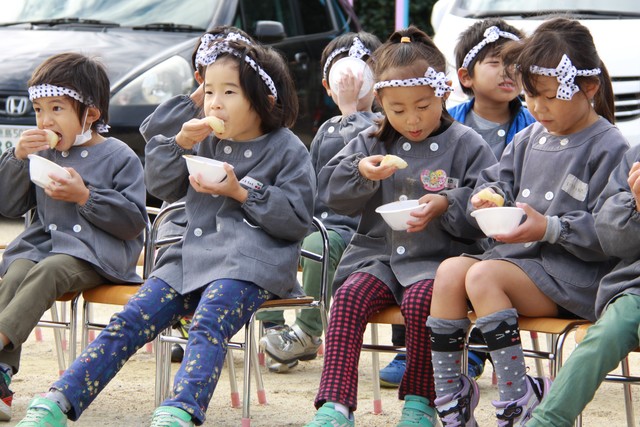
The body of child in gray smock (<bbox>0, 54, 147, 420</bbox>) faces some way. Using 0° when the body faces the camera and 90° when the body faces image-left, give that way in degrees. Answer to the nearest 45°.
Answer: approximately 45°

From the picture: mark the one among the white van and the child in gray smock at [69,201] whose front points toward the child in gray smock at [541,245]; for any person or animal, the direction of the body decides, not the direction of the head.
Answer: the white van

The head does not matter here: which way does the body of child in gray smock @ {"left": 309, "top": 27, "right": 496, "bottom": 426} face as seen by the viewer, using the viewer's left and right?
facing the viewer

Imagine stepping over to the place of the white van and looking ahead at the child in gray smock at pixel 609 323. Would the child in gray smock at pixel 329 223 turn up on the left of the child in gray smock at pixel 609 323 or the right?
right

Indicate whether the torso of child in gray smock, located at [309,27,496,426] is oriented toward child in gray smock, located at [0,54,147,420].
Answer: no

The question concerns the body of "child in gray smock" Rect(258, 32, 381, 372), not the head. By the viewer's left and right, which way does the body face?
facing the viewer and to the left of the viewer

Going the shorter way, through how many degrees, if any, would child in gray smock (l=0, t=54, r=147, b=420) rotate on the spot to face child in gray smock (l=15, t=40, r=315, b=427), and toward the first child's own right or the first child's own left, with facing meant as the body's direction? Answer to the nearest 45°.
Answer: approximately 90° to the first child's own left

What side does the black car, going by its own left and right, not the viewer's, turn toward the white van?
left

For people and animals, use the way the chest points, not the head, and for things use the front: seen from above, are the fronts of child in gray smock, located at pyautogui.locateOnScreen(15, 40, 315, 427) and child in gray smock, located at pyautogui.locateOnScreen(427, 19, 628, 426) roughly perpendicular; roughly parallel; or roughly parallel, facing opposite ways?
roughly parallel

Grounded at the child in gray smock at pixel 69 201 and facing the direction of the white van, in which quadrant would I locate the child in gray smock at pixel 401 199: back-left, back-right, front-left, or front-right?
front-right

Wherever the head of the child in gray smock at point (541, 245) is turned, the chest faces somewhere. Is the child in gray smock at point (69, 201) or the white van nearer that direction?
the child in gray smock

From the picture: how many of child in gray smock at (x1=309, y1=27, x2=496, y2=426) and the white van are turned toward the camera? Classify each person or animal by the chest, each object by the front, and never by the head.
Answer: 2

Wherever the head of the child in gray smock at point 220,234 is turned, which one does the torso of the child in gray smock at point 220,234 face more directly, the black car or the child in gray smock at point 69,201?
the child in gray smock

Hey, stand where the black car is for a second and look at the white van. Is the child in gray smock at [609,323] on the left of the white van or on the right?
right

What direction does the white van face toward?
toward the camera

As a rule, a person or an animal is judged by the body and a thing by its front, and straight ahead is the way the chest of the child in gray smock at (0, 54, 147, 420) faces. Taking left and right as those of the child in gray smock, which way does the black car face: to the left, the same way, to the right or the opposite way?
the same way

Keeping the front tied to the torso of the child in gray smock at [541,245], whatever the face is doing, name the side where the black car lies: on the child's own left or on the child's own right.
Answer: on the child's own right

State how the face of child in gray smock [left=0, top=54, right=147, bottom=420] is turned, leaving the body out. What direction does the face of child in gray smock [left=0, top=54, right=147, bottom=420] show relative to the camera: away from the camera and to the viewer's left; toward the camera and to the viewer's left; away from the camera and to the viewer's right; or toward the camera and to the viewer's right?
toward the camera and to the viewer's left

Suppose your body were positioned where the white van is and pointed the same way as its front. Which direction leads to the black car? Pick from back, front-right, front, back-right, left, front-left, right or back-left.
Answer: right

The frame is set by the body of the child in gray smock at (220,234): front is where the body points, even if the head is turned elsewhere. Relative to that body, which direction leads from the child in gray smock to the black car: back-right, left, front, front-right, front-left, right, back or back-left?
back-right

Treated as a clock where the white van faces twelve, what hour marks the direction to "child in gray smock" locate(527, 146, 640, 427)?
The child in gray smock is roughly at 12 o'clock from the white van.
